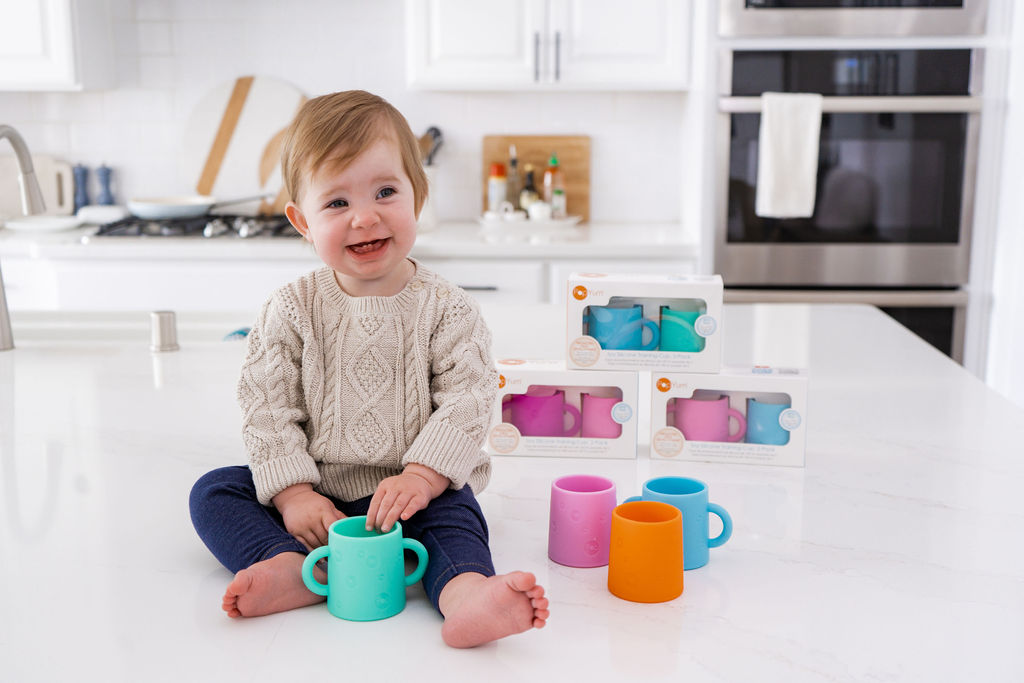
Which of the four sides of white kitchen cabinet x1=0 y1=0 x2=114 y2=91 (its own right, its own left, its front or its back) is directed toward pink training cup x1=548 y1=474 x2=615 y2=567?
front

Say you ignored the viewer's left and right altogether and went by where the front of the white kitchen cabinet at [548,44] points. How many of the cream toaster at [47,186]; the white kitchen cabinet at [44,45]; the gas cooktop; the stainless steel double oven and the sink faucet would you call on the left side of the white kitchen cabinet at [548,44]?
1

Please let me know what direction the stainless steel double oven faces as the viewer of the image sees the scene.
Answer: facing the viewer

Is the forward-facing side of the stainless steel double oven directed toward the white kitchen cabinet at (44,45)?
no

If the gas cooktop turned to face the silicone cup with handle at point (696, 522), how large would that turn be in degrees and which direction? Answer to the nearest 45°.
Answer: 0° — it already faces it

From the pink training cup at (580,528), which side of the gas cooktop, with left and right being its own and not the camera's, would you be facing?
front

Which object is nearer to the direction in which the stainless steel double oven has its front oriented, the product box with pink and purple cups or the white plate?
the product box with pink and purple cups

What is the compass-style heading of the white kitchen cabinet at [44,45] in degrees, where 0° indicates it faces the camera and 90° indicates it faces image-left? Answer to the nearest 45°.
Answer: approximately 0°

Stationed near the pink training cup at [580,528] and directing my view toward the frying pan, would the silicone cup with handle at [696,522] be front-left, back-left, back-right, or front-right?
back-right

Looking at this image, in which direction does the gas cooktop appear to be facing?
toward the camera

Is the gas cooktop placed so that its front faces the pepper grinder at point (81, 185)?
no

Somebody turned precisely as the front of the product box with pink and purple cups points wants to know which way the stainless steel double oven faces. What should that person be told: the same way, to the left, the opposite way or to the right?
the same way

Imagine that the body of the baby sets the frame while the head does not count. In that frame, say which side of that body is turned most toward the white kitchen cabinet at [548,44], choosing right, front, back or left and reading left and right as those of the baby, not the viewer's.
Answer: back

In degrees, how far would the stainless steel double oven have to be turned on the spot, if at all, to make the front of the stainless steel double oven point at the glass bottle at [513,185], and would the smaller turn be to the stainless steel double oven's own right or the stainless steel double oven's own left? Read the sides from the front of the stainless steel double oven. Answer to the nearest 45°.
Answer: approximately 90° to the stainless steel double oven's own right

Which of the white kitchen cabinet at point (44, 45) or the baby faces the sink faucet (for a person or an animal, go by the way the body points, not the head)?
the white kitchen cabinet

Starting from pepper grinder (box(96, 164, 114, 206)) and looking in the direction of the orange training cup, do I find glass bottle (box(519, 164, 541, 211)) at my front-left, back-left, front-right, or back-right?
front-left

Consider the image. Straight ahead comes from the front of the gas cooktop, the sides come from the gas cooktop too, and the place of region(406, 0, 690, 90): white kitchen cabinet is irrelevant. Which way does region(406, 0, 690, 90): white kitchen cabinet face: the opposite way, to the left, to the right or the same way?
the same way

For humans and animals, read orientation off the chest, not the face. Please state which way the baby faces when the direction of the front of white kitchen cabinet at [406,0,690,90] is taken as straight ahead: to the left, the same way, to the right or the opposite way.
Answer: the same way
